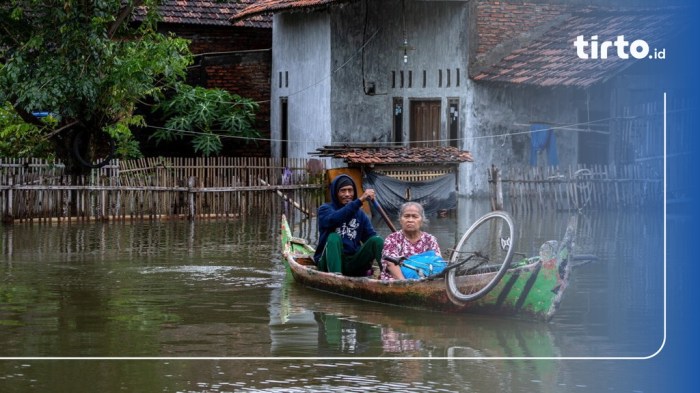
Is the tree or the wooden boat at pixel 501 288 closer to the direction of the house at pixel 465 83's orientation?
the wooden boat

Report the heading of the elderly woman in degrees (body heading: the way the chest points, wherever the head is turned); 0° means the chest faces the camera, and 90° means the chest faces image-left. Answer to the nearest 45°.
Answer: approximately 0°

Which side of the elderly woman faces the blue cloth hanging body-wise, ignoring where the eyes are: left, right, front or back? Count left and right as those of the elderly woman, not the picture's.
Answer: back

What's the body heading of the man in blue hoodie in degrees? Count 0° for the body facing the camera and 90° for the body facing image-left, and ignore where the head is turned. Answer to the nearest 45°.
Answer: approximately 315°

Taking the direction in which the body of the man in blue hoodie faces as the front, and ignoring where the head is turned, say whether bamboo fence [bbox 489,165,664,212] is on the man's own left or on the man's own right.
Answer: on the man's own left

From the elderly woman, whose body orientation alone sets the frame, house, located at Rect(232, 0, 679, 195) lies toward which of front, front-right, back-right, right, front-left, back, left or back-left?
back

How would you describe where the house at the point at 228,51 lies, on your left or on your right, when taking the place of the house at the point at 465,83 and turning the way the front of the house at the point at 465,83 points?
on your right

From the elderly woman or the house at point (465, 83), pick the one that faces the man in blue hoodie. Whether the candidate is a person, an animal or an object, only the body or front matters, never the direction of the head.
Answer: the house

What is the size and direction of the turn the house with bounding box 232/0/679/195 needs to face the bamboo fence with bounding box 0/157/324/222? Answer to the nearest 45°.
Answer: approximately 45° to its right
